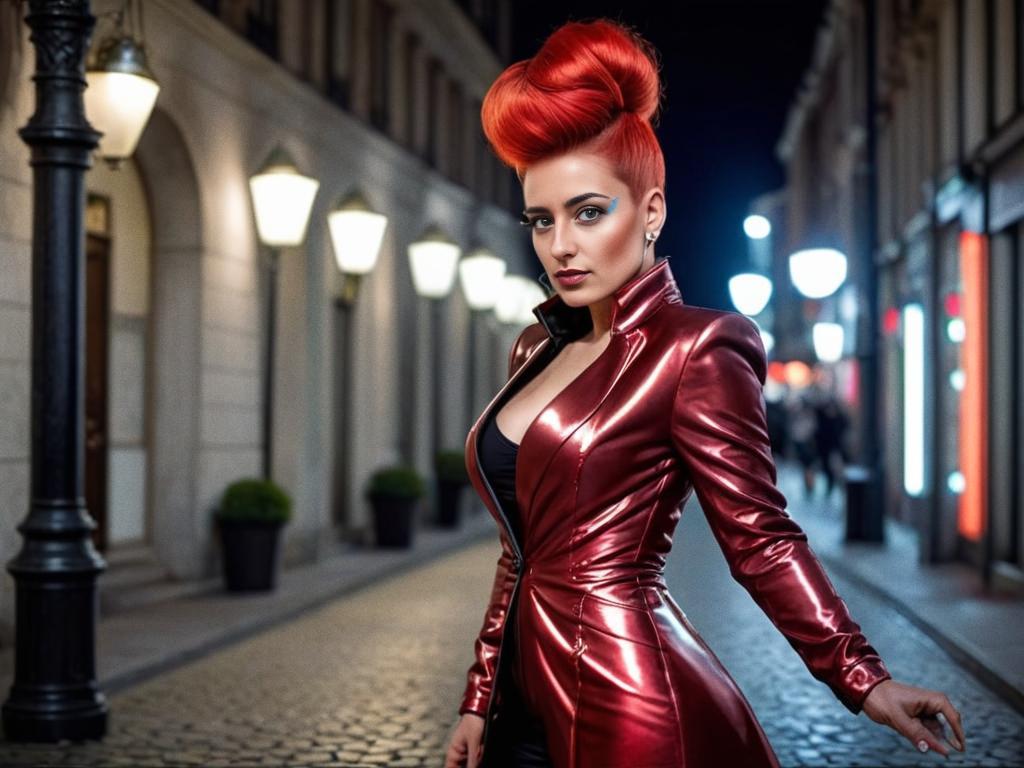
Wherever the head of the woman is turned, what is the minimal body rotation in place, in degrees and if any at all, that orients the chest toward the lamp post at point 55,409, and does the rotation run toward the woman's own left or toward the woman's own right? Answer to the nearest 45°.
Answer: approximately 90° to the woman's own right

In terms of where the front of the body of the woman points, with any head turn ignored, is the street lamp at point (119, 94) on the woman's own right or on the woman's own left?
on the woman's own right

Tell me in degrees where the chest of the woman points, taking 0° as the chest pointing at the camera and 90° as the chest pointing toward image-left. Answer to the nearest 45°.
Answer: approximately 45°

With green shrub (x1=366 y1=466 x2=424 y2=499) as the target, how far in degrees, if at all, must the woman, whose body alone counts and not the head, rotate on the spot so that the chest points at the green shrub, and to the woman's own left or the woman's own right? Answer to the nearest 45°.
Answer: approximately 135° to the woman's own right

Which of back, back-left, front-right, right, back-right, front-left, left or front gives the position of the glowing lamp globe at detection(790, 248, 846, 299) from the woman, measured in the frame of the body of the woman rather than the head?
back-right

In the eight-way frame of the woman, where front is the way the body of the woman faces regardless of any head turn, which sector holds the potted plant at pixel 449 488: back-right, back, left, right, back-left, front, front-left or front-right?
back-right

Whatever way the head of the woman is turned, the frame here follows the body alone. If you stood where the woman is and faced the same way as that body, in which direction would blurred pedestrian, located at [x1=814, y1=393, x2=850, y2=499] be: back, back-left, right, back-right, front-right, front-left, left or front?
back-right

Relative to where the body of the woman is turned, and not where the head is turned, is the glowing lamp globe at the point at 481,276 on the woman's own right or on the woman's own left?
on the woman's own right

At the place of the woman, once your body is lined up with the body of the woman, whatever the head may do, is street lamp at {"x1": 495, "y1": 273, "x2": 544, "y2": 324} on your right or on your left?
on your right

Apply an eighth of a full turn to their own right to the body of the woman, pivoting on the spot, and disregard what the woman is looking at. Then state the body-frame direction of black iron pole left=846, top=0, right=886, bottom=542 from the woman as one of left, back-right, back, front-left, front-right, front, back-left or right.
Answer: right
